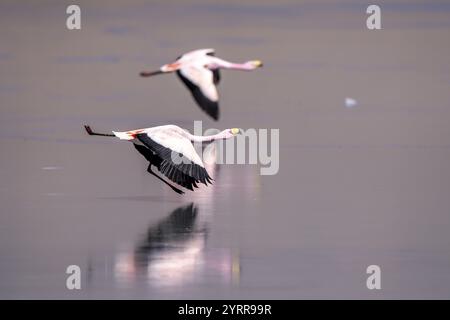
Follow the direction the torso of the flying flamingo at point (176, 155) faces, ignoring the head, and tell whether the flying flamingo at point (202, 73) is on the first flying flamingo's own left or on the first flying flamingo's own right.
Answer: on the first flying flamingo's own left

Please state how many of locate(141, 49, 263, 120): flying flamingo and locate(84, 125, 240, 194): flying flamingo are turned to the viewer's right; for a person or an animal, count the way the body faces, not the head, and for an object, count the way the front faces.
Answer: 2

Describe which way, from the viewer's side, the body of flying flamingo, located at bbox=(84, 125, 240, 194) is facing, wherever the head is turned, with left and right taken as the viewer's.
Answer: facing to the right of the viewer

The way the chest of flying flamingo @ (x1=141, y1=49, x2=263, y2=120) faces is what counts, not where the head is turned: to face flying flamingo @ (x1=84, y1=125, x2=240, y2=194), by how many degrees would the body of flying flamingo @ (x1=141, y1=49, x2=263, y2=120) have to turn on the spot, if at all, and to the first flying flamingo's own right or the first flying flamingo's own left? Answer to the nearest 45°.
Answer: approximately 90° to the first flying flamingo's own right

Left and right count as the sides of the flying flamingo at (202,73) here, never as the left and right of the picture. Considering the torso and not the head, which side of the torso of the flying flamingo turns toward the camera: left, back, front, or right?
right
